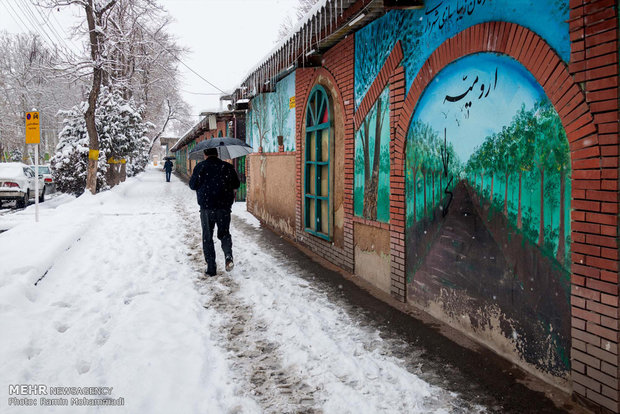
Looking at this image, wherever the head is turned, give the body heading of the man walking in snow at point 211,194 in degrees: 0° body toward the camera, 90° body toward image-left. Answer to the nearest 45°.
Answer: approximately 180°

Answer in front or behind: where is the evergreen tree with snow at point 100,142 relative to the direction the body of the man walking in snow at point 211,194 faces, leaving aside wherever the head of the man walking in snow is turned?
in front

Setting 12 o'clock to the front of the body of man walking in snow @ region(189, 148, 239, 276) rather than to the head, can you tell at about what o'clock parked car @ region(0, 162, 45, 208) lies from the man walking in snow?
The parked car is roughly at 11 o'clock from the man walking in snow.

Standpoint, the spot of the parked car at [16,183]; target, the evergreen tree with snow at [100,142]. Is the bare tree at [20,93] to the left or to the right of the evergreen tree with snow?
left
